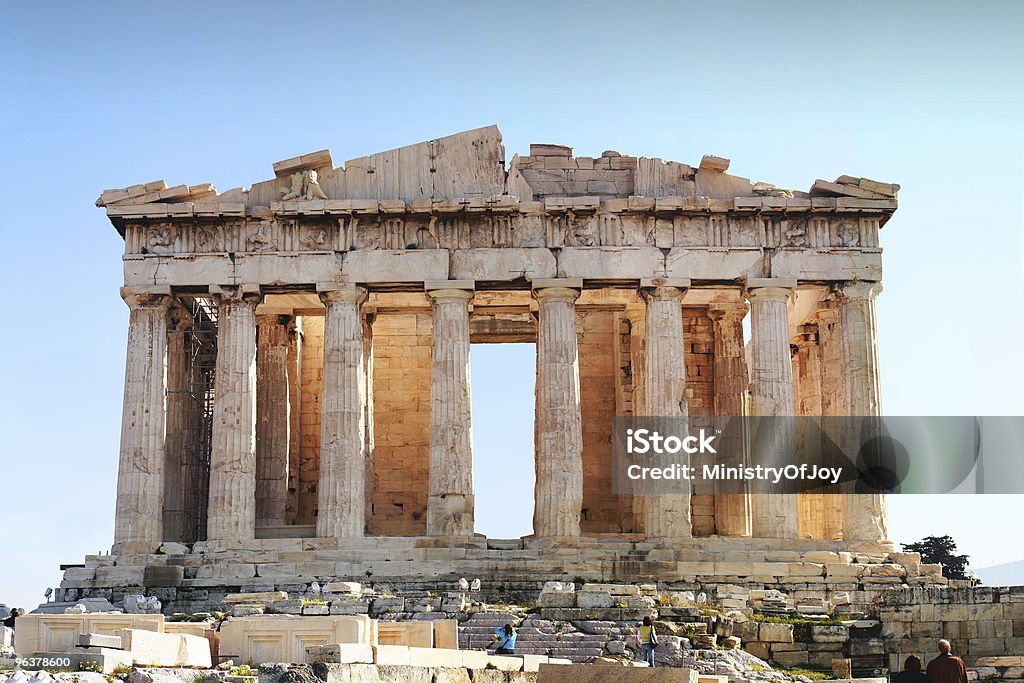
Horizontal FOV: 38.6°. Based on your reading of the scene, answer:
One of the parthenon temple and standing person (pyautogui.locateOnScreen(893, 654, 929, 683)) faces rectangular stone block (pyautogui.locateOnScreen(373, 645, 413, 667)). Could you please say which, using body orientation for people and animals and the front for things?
the parthenon temple

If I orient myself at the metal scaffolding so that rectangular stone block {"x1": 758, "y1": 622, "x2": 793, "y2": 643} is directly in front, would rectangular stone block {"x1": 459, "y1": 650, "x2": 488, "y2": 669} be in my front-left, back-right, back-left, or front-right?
front-right

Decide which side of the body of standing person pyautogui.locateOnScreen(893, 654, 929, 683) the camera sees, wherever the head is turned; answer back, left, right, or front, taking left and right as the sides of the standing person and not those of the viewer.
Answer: back

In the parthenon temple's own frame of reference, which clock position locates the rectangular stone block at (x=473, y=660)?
The rectangular stone block is roughly at 12 o'clock from the parthenon temple.

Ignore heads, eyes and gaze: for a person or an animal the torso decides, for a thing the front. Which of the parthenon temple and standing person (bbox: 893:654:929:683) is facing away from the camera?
the standing person

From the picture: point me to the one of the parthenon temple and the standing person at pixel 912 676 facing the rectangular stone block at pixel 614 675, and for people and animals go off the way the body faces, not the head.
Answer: the parthenon temple

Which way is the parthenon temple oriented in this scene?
toward the camera

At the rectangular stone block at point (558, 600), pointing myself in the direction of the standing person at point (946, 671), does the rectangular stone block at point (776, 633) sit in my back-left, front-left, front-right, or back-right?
front-left

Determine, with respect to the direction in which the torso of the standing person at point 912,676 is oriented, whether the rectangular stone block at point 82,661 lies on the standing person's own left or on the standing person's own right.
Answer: on the standing person's own left

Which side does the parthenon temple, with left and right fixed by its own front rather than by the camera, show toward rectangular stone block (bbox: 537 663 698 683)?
front

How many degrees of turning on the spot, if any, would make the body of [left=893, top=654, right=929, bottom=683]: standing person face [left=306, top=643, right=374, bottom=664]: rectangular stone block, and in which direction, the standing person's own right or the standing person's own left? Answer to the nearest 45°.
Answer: approximately 90° to the standing person's own left

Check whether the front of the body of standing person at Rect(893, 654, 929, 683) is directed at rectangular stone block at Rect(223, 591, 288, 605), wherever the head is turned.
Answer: no

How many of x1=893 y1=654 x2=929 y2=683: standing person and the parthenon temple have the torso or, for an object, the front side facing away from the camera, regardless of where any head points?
1

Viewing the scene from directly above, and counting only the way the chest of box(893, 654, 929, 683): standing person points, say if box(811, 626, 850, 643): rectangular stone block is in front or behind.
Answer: in front

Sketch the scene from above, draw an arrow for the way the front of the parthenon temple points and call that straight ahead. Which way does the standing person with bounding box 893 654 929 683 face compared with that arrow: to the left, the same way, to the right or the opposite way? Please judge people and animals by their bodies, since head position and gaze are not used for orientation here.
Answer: the opposite way

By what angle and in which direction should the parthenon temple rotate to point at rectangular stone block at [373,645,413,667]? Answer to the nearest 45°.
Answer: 0° — it already faces it
